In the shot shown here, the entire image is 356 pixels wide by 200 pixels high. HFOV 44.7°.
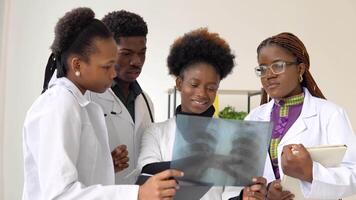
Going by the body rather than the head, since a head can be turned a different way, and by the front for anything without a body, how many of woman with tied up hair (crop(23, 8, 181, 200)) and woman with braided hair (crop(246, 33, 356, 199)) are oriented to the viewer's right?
1

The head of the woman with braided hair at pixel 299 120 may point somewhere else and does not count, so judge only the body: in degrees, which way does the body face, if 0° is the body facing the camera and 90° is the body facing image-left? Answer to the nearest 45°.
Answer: approximately 45°

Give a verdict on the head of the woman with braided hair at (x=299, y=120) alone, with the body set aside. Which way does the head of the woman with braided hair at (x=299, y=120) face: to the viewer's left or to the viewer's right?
to the viewer's left

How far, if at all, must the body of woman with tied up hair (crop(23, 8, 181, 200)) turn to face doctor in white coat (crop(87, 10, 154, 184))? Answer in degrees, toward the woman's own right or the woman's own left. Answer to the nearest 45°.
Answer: approximately 90° to the woman's own left

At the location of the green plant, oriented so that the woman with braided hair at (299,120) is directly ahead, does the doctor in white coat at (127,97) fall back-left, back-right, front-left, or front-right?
front-right

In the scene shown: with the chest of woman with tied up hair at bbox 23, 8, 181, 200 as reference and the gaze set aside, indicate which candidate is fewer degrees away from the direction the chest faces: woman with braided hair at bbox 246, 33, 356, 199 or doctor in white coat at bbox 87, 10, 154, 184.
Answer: the woman with braided hair

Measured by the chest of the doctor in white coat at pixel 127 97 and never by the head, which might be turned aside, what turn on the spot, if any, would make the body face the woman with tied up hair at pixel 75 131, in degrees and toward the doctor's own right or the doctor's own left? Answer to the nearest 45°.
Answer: approximately 45° to the doctor's own right

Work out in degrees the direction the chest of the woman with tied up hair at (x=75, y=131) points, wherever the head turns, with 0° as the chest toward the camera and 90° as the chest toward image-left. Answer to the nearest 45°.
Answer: approximately 270°

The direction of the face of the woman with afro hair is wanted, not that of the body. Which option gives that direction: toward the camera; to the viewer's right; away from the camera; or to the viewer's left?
toward the camera

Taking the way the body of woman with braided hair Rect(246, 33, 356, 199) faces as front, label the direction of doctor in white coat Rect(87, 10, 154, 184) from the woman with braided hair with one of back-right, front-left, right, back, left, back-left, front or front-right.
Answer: front-right

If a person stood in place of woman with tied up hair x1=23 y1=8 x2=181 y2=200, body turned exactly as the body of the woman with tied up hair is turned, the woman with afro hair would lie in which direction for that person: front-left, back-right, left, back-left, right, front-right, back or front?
front-left

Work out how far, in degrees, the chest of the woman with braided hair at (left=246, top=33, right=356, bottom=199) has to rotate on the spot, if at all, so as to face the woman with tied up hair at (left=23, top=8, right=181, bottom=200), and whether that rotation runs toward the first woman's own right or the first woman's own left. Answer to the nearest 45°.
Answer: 0° — they already face them

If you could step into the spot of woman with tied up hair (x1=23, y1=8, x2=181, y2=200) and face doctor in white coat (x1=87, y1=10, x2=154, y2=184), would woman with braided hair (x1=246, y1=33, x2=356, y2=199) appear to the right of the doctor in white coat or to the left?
right

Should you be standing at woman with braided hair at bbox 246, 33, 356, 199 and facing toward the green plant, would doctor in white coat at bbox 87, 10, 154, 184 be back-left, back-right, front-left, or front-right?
front-left
